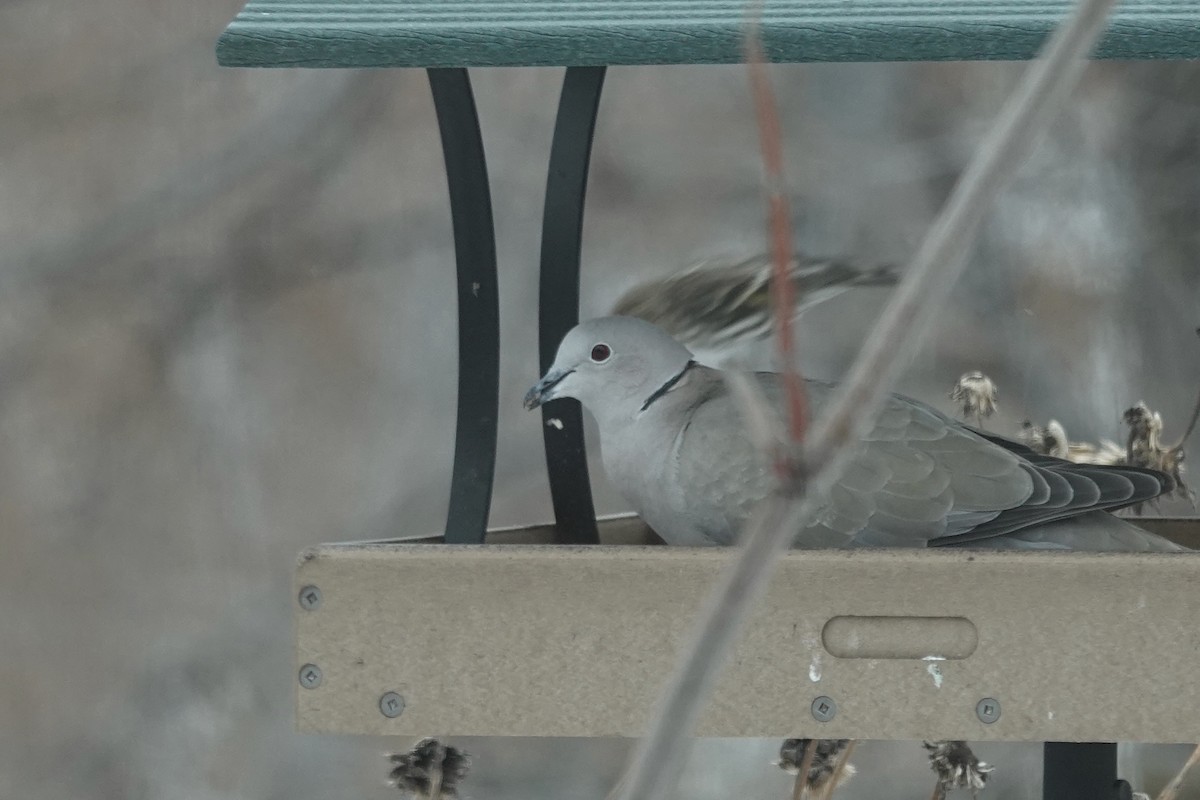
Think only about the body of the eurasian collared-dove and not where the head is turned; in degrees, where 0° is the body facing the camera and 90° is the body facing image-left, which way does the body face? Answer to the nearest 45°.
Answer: approximately 90°

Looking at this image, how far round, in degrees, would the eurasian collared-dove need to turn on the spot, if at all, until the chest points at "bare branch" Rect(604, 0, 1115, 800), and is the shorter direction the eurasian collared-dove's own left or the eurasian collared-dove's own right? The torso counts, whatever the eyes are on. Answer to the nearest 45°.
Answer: approximately 90° to the eurasian collared-dove's own left
